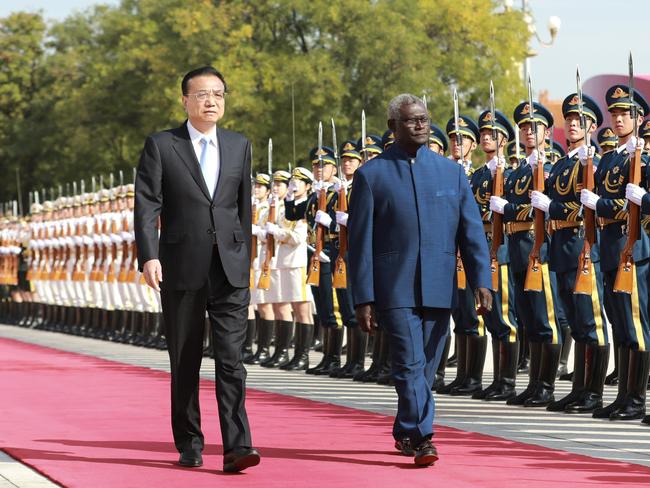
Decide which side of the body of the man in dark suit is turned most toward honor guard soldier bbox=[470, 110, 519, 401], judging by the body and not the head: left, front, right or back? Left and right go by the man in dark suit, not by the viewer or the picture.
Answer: left

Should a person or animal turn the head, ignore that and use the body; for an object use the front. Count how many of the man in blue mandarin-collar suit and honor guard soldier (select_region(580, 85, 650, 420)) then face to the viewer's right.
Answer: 0

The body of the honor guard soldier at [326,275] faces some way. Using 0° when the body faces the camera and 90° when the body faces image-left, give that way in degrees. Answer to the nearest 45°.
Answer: approximately 45°

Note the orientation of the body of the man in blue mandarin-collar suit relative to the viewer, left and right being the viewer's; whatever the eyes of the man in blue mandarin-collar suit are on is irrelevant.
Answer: facing the viewer

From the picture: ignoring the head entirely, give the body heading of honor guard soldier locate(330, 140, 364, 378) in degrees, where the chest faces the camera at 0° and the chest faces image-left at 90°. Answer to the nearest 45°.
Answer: approximately 45°

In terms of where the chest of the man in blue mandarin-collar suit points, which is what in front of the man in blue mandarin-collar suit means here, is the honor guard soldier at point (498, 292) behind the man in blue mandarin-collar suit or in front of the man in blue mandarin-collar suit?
behind

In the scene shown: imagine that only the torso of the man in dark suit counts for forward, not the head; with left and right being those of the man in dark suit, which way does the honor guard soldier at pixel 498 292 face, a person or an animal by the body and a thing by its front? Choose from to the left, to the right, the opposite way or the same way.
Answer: to the right

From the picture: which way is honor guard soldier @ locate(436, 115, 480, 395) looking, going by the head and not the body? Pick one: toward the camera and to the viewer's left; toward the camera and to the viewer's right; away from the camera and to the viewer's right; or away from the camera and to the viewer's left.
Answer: toward the camera and to the viewer's left

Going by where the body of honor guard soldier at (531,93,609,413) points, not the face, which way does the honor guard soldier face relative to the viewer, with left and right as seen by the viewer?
facing the viewer and to the left of the viewer

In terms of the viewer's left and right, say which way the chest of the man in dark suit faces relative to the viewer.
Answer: facing the viewer and to the right of the viewer

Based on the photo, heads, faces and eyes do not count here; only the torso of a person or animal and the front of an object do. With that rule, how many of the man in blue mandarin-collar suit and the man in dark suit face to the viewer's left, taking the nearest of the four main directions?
0

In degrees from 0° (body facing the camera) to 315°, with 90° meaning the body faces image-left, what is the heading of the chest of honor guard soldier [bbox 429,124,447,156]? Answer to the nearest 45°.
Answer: approximately 45°
